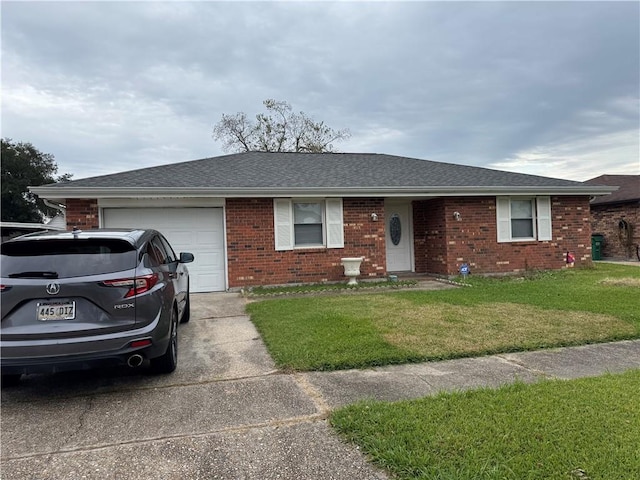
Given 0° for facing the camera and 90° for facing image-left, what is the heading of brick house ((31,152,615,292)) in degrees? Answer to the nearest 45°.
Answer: approximately 0°

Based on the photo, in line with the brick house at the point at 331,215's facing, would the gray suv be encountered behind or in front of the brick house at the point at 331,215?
in front

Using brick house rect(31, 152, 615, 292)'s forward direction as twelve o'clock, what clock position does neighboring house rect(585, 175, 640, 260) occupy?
The neighboring house is roughly at 8 o'clock from the brick house.

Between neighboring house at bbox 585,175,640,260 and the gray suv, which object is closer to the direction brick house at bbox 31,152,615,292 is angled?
the gray suv
